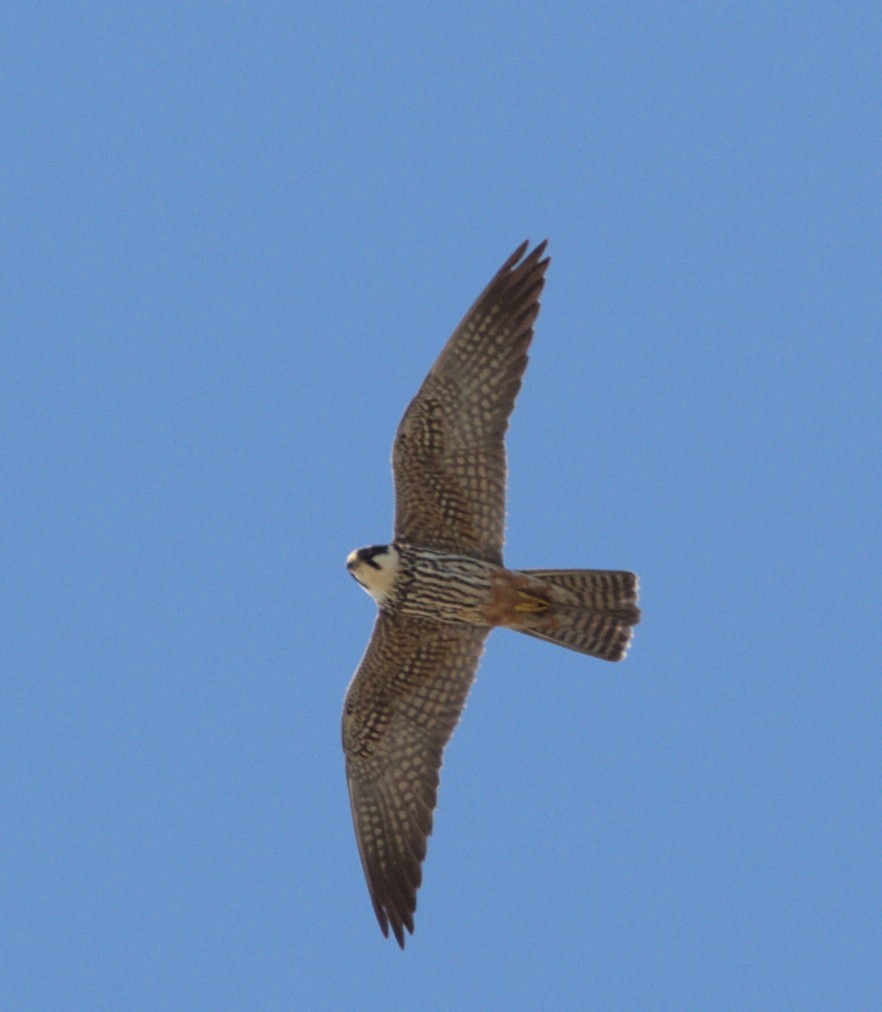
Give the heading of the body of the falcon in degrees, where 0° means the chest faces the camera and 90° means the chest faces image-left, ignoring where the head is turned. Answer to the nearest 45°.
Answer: approximately 90°
